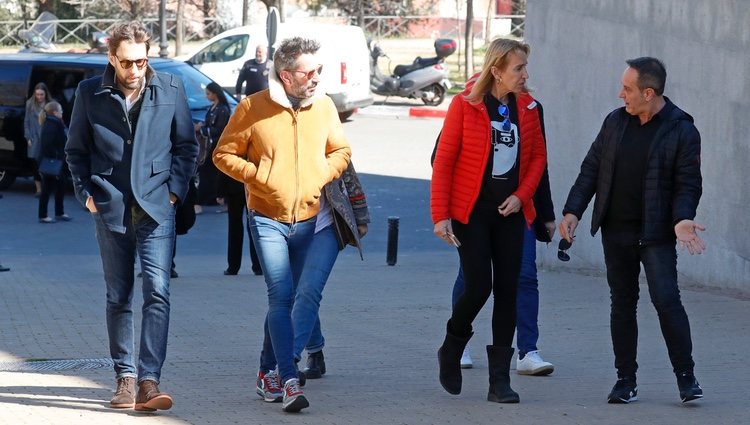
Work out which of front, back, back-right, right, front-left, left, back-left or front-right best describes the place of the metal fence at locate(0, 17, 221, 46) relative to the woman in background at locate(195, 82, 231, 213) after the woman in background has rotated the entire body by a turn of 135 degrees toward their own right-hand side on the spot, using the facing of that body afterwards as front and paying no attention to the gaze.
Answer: front-left

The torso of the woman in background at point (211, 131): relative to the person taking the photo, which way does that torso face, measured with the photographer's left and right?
facing to the left of the viewer

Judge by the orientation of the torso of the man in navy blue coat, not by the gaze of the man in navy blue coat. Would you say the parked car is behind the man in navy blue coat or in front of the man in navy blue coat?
behind

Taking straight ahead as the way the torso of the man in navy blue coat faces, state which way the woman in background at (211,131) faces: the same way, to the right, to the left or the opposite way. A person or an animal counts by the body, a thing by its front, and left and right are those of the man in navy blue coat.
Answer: to the right

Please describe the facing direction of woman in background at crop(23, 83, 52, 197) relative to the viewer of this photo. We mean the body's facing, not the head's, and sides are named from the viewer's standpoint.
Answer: facing the viewer and to the right of the viewer

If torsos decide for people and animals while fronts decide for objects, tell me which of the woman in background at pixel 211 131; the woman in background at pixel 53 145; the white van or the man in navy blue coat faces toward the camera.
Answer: the man in navy blue coat

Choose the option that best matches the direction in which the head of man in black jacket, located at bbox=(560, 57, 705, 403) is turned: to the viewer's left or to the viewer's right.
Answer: to the viewer's left

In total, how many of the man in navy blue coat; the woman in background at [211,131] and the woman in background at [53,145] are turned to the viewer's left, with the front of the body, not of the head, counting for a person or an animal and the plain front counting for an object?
1

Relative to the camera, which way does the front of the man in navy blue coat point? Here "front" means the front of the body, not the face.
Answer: toward the camera
